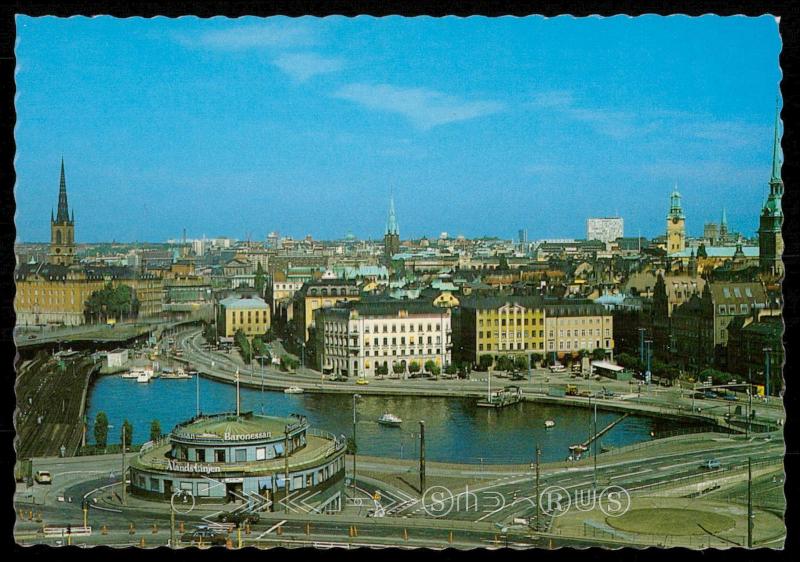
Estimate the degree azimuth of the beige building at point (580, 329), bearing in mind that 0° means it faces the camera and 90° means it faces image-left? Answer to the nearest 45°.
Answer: approximately 0°

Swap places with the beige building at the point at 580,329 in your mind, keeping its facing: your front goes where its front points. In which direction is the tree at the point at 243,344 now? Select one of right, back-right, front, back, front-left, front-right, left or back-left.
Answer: right

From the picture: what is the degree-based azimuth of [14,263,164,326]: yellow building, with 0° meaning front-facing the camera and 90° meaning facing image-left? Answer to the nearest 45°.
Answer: approximately 315°

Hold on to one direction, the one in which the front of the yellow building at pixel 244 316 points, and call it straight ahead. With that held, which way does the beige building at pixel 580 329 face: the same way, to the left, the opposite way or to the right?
the same way

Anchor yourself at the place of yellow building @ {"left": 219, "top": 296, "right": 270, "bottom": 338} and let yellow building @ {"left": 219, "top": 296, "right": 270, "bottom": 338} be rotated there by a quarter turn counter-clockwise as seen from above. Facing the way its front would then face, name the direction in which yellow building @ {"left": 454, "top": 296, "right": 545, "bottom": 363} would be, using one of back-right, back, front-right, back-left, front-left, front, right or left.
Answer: front

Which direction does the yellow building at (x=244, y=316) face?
toward the camera

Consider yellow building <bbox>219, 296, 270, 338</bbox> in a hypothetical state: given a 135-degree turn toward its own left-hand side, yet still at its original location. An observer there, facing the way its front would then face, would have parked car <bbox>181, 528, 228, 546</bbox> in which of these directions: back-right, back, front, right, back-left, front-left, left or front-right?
back-right

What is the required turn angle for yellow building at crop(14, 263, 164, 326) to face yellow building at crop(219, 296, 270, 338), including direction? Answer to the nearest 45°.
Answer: approximately 90° to its left

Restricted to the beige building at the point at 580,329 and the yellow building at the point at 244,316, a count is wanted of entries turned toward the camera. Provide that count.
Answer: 2

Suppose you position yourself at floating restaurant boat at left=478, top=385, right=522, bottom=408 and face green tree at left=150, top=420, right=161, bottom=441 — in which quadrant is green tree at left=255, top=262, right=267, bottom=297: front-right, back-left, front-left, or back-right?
front-right

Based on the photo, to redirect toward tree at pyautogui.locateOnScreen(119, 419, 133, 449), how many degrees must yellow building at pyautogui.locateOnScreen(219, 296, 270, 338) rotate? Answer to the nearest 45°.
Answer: approximately 45° to its right

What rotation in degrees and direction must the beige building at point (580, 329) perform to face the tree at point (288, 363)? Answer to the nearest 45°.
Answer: approximately 90° to its right

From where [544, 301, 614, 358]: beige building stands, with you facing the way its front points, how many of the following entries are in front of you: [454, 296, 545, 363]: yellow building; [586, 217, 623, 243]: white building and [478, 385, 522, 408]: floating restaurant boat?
1

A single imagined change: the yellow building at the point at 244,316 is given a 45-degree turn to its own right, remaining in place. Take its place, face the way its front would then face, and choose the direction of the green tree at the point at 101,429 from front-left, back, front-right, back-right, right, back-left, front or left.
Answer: front
